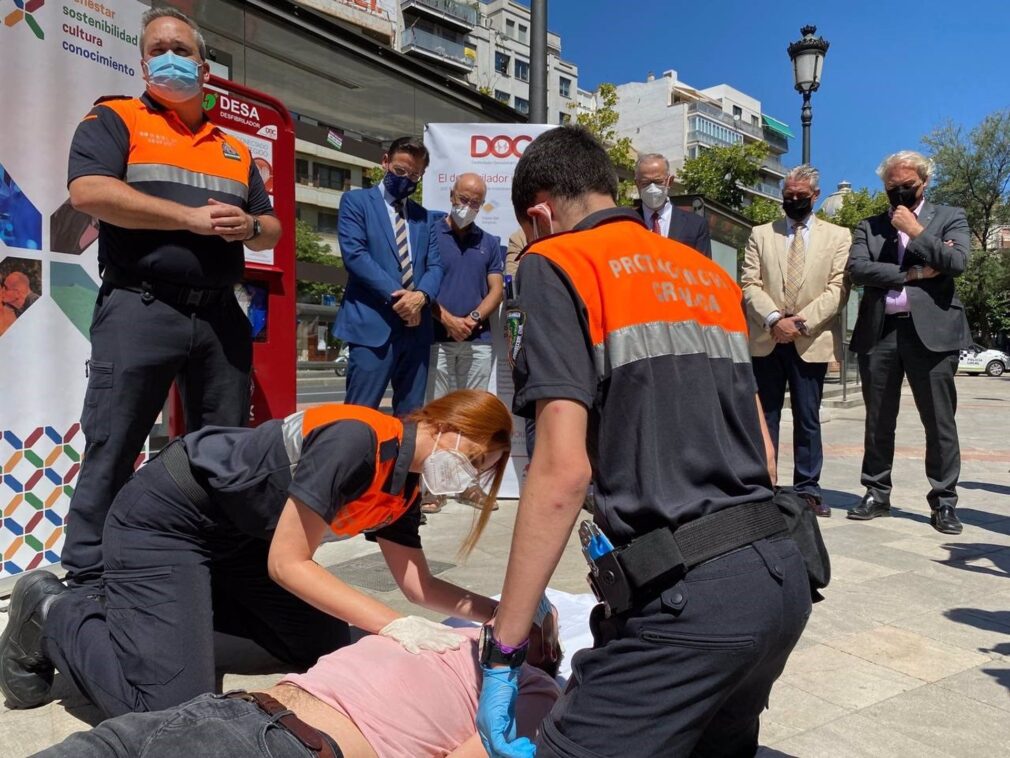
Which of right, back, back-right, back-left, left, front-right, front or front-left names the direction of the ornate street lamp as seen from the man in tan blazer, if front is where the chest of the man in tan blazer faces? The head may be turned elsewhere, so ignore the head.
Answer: back

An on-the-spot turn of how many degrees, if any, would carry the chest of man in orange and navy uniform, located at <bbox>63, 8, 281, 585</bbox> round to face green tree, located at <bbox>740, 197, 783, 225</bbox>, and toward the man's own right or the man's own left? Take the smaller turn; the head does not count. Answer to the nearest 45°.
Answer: approximately 90° to the man's own left

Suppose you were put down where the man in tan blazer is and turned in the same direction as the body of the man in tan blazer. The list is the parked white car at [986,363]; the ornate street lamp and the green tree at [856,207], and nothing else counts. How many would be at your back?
3

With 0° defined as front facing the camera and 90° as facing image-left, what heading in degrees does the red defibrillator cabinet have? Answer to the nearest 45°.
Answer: approximately 315°

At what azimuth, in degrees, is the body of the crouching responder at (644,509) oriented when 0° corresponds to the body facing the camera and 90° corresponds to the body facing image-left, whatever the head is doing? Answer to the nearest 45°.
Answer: approximately 135°

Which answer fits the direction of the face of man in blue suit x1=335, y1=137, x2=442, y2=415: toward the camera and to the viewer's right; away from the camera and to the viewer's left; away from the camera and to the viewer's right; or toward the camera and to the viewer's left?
toward the camera and to the viewer's right

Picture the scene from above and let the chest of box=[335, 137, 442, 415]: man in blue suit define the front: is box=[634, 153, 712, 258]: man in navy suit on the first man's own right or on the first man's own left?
on the first man's own left

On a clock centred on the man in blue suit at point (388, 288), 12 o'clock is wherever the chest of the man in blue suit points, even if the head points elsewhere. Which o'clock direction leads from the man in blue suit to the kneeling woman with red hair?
The kneeling woman with red hair is roughly at 2 o'clock from the man in blue suit.
